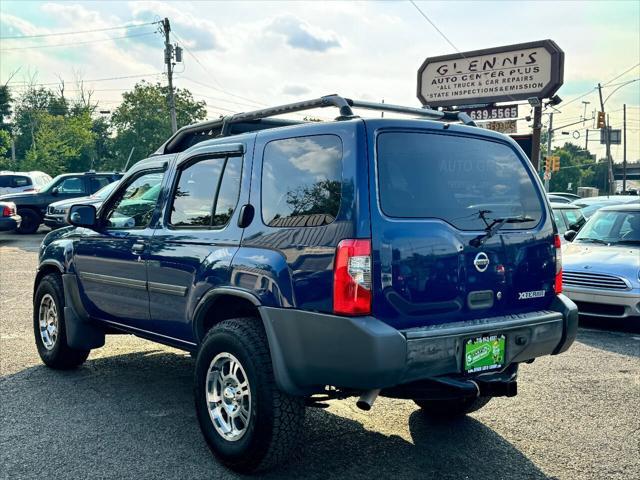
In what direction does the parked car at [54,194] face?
to the viewer's left

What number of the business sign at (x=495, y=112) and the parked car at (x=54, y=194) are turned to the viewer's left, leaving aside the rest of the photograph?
1

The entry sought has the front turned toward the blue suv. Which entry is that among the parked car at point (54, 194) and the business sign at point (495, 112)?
the business sign

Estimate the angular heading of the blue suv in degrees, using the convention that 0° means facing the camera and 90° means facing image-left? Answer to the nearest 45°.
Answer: approximately 135°

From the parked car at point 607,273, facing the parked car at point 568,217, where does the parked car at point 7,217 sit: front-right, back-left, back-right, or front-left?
front-left

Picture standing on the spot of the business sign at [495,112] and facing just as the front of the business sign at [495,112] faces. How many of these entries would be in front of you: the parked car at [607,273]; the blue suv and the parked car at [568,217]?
3

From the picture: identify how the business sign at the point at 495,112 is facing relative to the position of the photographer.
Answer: facing the viewer

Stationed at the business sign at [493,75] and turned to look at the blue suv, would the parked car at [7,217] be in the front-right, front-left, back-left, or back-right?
front-right

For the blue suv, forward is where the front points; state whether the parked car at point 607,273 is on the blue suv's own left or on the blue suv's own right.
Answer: on the blue suv's own right

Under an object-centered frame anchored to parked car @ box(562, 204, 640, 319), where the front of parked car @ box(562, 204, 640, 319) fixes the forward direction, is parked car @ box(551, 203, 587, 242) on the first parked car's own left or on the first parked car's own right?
on the first parked car's own right

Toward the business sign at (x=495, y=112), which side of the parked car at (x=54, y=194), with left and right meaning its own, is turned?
back

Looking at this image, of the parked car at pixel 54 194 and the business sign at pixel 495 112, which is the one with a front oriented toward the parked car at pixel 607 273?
the business sign

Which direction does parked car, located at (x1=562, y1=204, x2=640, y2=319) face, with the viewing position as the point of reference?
facing the viewer and to the left of the viewer

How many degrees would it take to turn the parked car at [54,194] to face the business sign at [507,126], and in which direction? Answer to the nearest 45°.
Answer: approximately 180°

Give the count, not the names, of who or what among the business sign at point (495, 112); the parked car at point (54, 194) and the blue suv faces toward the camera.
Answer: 1

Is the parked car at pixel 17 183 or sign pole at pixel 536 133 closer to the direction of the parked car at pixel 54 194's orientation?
the parked car

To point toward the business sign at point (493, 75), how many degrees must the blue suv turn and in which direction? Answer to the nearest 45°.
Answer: approximately 45° to its right
